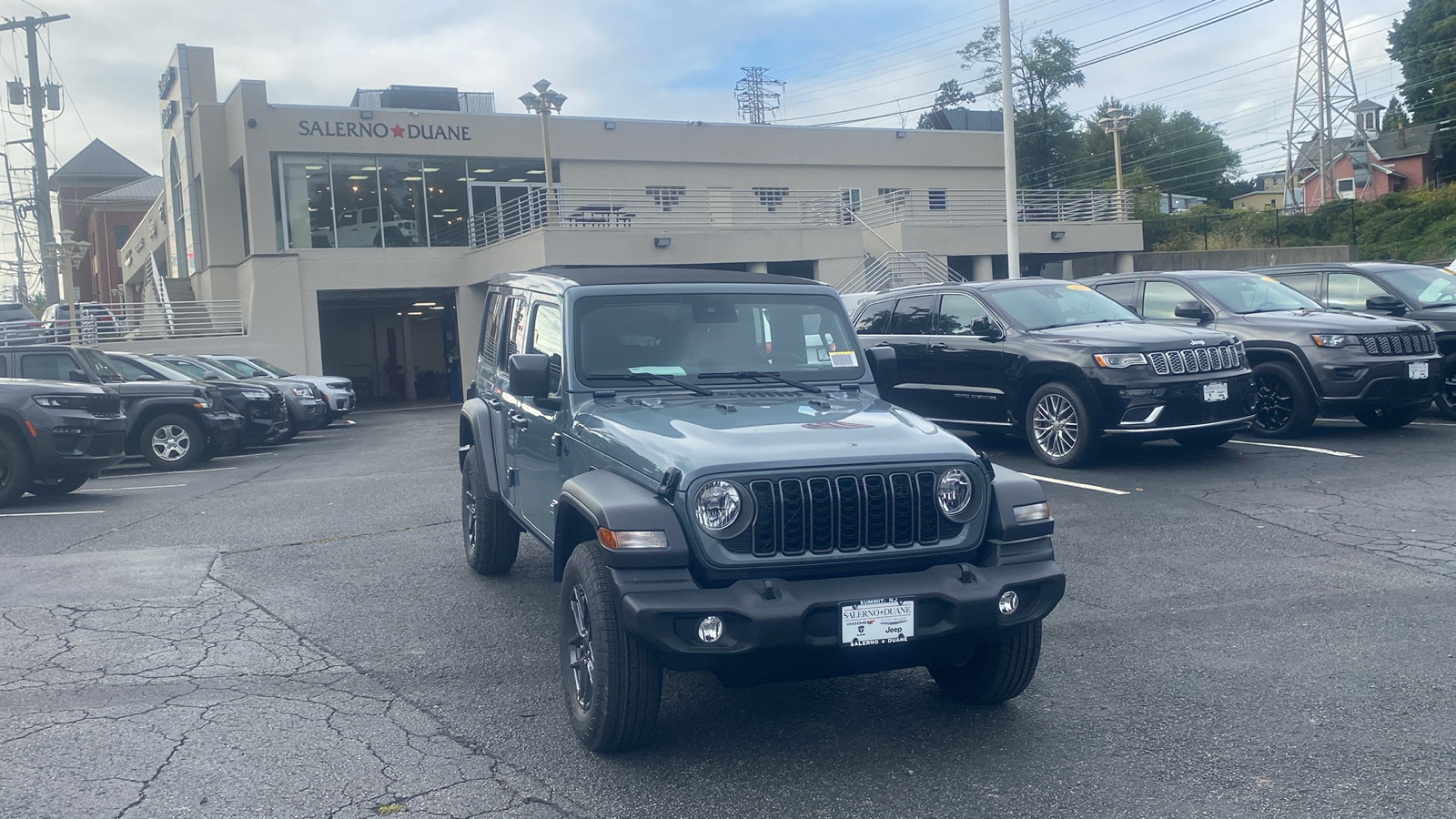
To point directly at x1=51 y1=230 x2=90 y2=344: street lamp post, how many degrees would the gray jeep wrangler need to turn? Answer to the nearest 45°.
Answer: approximately 180°

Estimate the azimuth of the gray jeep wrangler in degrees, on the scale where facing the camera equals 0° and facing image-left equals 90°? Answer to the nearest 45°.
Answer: approximately 315°

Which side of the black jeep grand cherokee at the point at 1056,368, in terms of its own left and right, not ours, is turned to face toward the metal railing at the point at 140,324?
back

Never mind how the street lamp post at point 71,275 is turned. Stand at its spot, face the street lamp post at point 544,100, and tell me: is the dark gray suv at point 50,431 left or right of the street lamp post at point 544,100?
right

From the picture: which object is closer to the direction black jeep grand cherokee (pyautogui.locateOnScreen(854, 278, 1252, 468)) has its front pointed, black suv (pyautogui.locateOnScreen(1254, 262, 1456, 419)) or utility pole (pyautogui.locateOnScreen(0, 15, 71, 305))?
the black suv

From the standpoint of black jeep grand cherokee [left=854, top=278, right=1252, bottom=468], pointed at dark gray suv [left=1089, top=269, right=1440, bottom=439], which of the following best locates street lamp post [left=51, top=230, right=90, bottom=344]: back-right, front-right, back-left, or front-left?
back-left

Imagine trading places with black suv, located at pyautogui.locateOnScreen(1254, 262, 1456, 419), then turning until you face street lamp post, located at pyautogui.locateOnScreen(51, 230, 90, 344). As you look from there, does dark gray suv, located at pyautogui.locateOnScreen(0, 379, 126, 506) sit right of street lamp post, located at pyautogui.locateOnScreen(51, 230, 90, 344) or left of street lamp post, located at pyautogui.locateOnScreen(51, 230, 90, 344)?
left

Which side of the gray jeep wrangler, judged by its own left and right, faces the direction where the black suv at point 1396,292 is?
left

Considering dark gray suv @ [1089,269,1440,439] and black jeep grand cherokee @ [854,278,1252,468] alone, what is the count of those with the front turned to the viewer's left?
0

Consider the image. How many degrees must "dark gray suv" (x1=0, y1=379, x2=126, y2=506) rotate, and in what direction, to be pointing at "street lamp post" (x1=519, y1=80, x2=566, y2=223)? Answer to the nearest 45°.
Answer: approximately 90° to its left

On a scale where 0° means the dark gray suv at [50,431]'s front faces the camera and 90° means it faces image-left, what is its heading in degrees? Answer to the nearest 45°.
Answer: approximately 315°

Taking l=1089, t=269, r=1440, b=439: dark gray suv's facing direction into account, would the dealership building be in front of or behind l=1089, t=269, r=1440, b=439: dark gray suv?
behind
